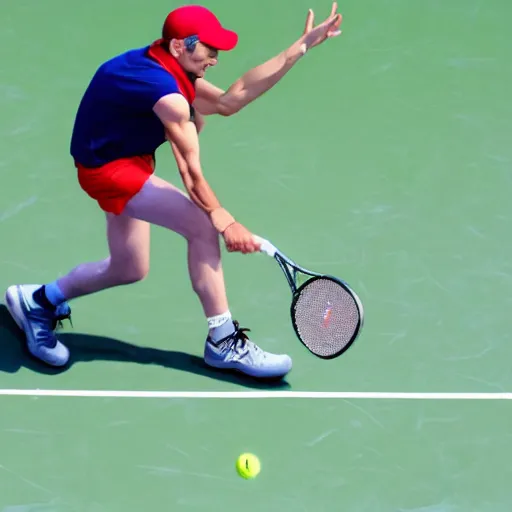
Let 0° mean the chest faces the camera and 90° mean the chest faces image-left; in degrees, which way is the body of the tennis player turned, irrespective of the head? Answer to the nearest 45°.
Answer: approximately 270°
